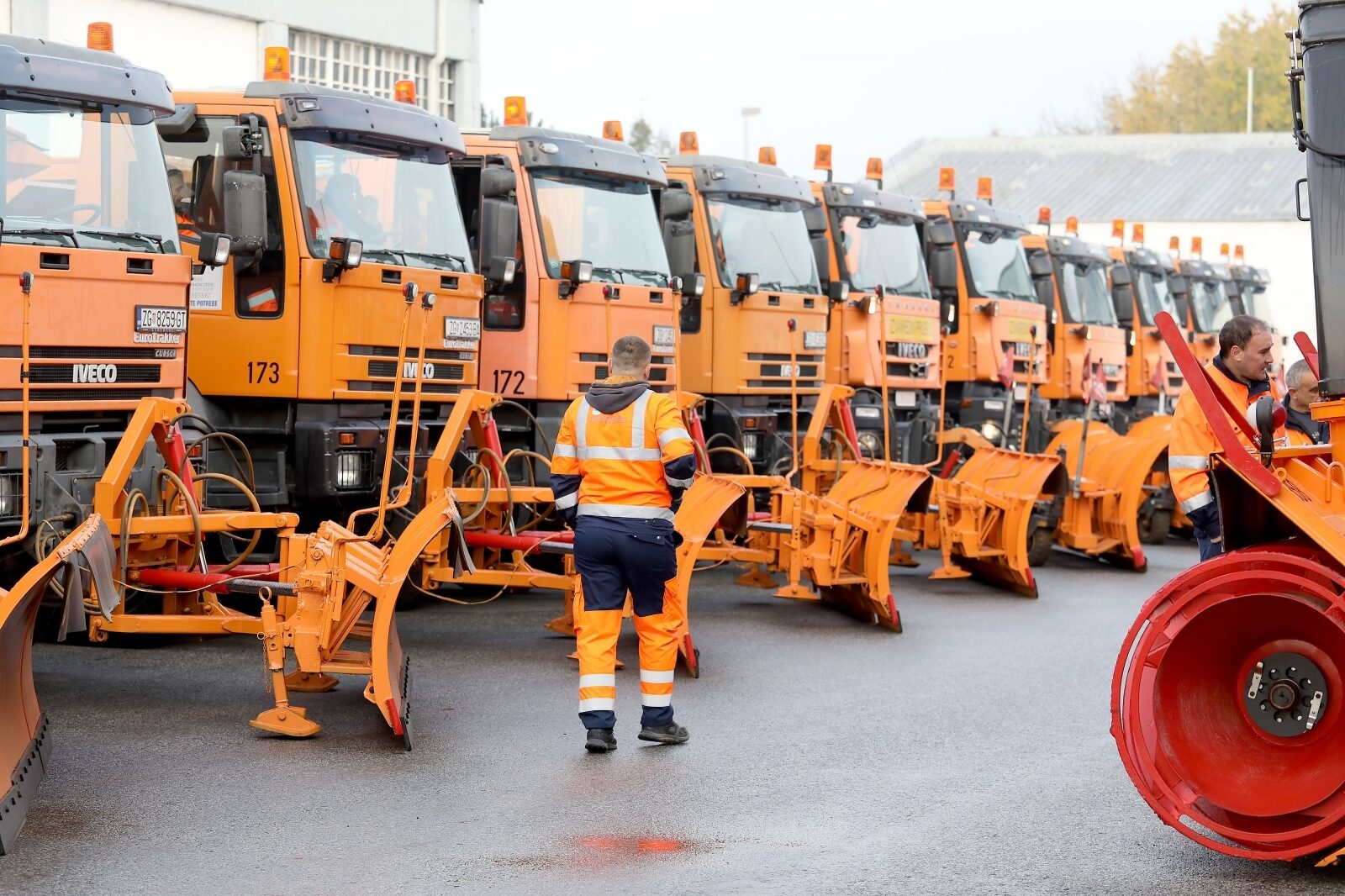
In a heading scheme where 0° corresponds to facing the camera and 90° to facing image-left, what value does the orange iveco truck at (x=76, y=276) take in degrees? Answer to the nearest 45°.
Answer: approximately 315°

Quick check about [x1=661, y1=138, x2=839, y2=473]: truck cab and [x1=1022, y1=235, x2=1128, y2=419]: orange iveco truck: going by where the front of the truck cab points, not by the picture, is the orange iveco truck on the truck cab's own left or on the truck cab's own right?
on the truck cab's own left

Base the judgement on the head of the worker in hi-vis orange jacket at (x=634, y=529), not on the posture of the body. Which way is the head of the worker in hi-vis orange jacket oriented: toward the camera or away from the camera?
away from the camera

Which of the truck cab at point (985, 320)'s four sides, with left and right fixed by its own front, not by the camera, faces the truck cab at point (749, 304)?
right

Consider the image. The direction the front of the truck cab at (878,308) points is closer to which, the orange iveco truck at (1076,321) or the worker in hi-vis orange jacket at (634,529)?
the worker in hi-vis orange jacket

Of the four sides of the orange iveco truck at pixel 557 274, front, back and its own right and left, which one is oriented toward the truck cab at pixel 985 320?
left

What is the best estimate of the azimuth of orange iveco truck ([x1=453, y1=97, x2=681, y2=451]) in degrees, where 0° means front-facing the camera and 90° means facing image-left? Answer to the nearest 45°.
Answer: approximately 315°

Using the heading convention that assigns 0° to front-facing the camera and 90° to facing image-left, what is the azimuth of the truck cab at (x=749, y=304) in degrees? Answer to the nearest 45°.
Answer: approximately 315°
